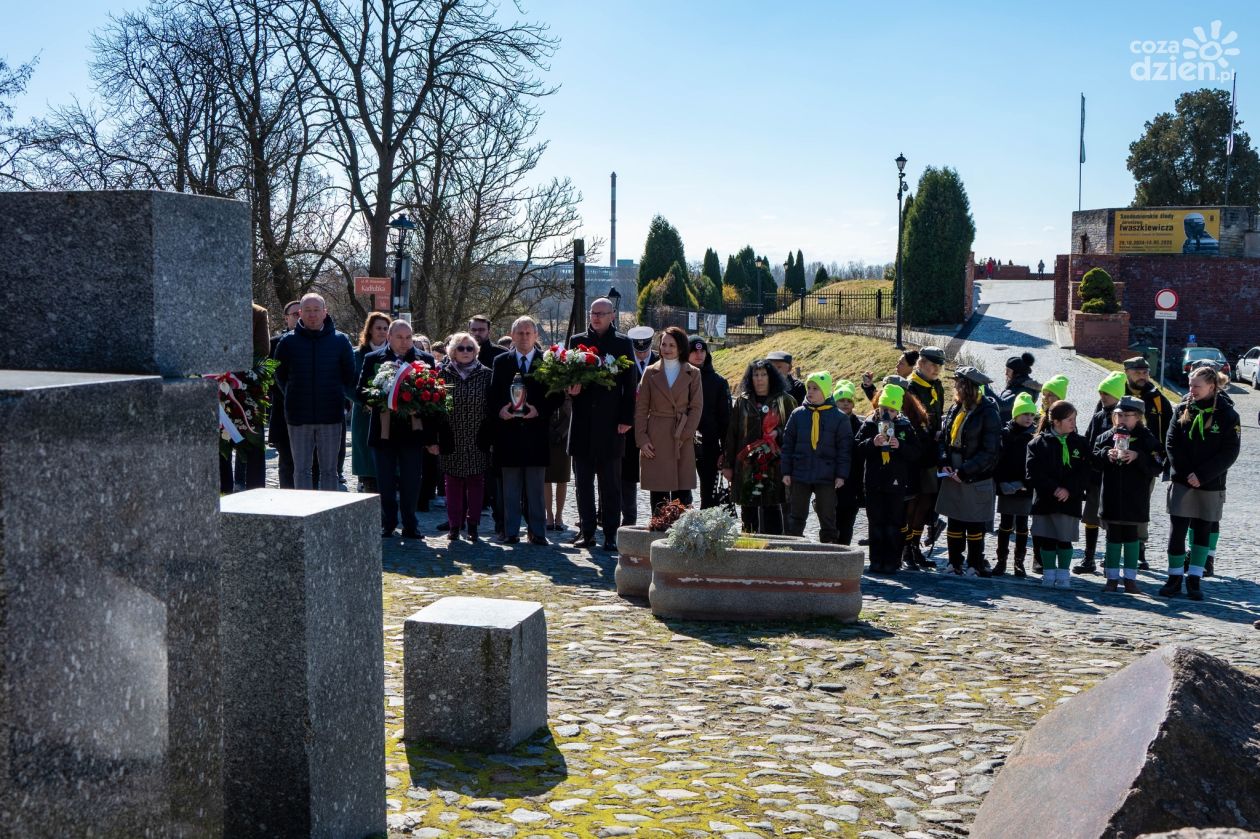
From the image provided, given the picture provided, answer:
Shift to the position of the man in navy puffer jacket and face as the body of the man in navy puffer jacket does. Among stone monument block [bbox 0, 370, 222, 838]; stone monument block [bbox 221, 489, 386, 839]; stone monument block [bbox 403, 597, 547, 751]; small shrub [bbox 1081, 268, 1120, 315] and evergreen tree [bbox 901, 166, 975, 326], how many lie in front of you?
3

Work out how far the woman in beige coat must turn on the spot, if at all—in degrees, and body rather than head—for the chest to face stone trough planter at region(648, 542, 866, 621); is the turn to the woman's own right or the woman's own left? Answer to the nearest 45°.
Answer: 0° — they already face it

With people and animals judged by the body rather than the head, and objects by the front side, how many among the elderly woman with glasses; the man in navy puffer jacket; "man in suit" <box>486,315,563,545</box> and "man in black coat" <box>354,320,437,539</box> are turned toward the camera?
4

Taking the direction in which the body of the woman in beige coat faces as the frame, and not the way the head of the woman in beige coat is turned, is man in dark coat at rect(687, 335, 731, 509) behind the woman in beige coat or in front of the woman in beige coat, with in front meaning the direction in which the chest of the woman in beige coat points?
behind

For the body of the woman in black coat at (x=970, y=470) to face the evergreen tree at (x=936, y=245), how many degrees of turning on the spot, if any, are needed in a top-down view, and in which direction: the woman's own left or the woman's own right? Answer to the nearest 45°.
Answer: approximately 135° to the woman's own right

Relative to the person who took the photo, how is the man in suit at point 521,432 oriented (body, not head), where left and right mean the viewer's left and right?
facing the viewer

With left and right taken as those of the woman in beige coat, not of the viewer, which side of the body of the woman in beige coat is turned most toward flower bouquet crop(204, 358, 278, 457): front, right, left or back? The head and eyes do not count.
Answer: right

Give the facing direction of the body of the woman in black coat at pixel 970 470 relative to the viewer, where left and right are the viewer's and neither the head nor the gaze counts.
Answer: facing the viewer and to the left of the viewer

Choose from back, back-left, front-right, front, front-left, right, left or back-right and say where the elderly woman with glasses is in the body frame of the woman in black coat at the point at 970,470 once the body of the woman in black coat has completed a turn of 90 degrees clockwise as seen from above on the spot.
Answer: front-left

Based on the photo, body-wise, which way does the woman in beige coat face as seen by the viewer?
toward the camera

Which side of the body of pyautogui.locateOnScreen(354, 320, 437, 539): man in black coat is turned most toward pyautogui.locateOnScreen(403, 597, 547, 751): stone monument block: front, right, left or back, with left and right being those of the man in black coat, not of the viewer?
front

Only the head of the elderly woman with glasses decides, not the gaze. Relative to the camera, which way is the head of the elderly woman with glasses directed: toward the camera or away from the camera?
toward the camera

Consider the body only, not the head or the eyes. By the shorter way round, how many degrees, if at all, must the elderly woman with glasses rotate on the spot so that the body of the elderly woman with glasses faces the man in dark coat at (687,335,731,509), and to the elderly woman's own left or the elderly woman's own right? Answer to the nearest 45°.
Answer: approximately 90° to the elderly woman's own left

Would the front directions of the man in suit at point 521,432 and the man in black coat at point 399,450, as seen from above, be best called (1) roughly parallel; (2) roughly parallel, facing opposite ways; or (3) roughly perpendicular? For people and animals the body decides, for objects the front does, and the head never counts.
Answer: roughly parallel

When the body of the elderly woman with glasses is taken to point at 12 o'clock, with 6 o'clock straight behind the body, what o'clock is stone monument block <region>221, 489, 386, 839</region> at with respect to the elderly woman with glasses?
The stone monument block is roughly at 12 o'clock from the elderly woman with glasses.

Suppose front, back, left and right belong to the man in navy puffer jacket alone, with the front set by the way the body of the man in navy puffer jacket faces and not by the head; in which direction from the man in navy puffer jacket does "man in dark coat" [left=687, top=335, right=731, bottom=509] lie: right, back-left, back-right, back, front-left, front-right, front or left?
left

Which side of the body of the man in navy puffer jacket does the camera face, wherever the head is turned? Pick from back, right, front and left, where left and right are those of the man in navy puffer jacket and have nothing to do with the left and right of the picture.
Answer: front

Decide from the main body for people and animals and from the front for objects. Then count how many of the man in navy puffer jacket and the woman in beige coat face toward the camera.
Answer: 2
